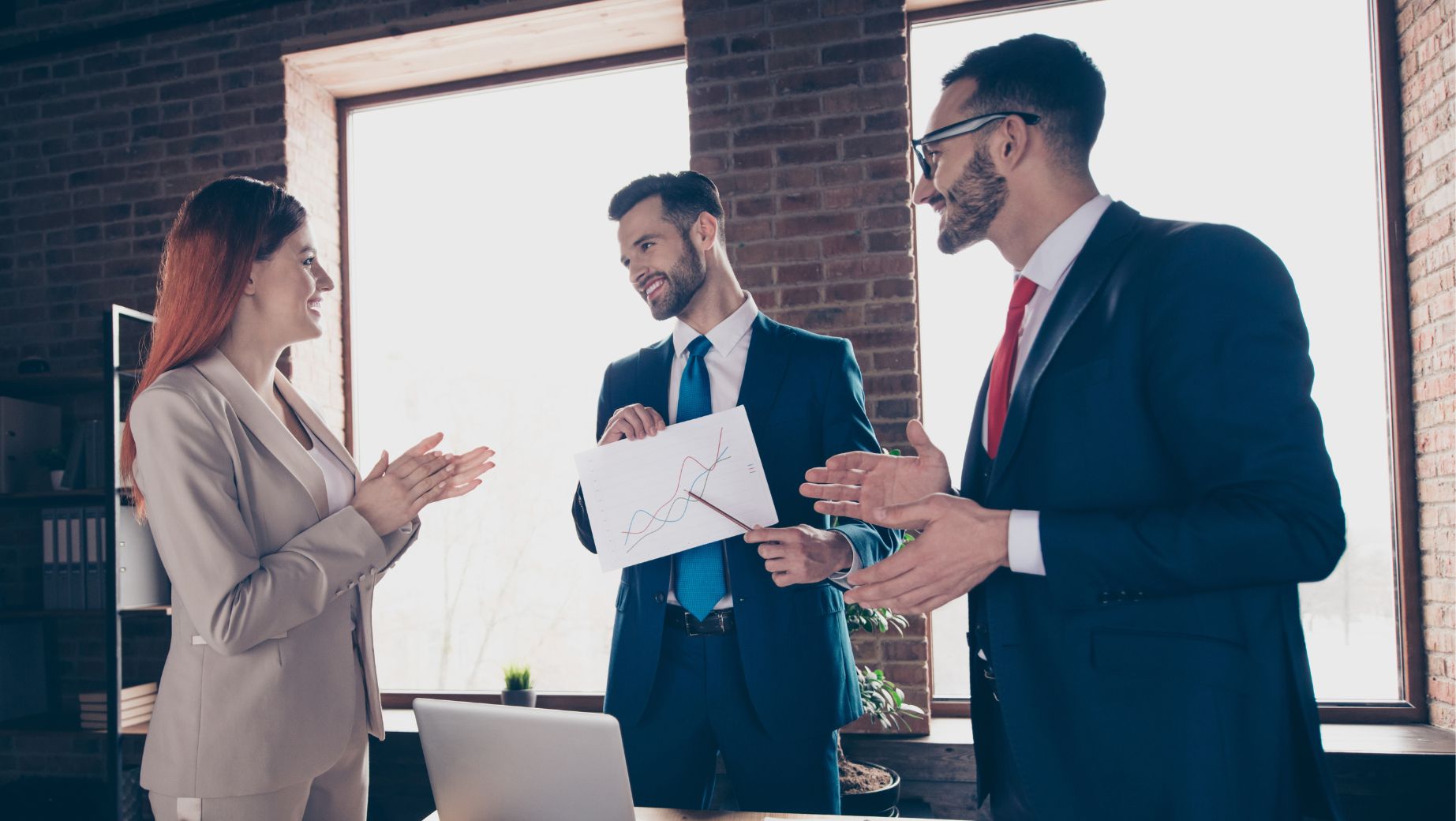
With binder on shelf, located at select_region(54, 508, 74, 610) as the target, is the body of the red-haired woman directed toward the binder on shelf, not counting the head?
no

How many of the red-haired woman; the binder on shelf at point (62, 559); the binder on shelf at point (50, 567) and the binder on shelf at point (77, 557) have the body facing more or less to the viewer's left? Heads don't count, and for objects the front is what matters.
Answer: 0

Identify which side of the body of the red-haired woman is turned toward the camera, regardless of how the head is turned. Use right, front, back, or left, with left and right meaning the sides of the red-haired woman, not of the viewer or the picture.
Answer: right

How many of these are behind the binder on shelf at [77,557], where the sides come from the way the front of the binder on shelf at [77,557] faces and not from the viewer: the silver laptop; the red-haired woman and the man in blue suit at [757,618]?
0

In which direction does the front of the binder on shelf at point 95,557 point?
toward the camera

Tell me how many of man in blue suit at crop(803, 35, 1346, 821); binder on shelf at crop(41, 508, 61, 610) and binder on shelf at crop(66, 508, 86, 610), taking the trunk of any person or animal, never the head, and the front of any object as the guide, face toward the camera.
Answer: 2

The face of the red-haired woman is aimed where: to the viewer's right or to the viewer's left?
to the viewer's right

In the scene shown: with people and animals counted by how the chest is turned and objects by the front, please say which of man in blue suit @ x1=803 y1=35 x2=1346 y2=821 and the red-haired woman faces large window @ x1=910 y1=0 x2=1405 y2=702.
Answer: the red-haired woman

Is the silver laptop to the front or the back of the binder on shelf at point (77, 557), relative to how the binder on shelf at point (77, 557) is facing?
to the front

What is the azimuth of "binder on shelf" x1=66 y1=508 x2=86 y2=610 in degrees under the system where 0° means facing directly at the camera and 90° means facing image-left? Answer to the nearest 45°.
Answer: approximately 0°

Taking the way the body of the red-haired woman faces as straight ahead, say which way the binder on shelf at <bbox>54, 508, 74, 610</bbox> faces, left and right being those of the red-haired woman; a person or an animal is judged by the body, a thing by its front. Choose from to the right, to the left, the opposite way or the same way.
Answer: to the right

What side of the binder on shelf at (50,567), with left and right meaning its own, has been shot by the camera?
front

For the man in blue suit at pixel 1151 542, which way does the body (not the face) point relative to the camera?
to the viewer's left

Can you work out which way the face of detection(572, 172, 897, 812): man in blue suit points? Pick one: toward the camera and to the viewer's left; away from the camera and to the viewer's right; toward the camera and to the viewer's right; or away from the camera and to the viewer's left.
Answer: toward the camera and to the viewer's left
